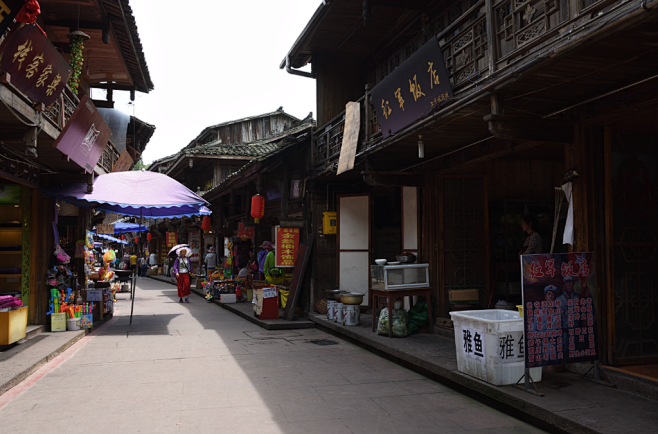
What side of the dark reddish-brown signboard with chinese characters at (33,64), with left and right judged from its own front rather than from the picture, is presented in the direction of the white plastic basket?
front

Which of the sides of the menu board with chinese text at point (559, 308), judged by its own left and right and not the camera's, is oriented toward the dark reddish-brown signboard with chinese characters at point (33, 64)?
right

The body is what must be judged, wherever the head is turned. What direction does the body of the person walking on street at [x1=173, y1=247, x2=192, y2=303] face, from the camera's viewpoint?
toward the camera

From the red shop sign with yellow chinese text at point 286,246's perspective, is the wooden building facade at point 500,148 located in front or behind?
in front

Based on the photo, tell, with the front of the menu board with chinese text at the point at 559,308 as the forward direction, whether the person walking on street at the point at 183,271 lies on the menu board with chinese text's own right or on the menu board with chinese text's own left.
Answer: on the menu board with chinese text's own right

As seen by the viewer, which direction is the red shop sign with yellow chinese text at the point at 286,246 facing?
toward the camera

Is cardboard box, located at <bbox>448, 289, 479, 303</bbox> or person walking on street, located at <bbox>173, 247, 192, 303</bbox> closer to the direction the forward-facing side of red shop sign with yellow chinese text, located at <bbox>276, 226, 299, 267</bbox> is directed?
the cardboard box

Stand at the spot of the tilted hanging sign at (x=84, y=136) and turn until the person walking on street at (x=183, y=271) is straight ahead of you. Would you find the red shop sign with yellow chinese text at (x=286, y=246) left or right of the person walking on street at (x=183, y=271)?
right

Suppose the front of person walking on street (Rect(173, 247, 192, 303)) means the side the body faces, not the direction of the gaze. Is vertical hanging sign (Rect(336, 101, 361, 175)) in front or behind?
in front

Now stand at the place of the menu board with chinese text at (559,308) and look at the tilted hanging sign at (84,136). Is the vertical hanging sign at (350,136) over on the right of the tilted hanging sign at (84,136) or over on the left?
right

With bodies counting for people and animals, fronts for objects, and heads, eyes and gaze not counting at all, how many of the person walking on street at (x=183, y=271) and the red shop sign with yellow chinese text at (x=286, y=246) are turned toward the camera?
2

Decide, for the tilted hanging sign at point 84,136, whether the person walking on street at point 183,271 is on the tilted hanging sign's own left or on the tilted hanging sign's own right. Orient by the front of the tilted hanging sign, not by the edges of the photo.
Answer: on the tilted hanging sign's own left
